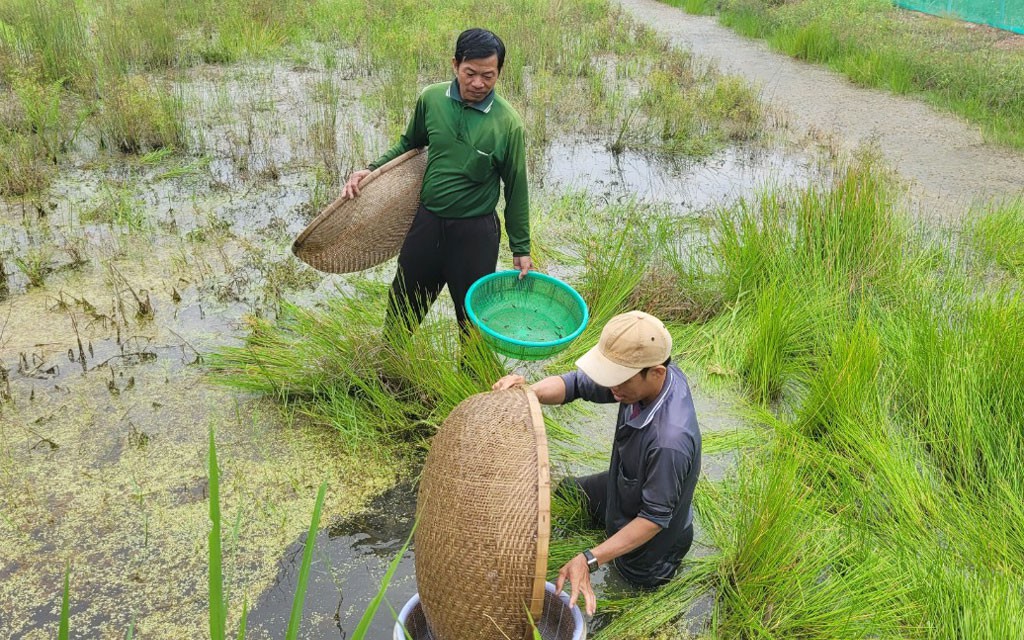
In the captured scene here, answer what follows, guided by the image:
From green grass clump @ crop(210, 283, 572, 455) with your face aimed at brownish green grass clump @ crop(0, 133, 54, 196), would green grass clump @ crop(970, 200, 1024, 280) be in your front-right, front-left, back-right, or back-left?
back-right

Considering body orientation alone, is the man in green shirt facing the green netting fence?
no

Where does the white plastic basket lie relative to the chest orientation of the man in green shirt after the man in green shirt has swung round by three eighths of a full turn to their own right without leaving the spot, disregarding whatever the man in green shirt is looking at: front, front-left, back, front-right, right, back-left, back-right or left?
back-left

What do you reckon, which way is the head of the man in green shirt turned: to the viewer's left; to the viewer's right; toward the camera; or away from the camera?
toward the camera

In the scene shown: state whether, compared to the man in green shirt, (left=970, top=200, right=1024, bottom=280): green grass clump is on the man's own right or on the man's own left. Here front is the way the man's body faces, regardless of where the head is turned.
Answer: on the man's own left

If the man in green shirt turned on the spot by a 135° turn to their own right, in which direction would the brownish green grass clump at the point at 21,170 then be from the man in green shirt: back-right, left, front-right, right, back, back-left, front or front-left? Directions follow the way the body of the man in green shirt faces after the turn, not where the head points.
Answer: front

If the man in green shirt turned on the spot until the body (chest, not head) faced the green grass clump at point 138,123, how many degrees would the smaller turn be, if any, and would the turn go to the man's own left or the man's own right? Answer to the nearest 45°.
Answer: approximately 135° to the man's own right

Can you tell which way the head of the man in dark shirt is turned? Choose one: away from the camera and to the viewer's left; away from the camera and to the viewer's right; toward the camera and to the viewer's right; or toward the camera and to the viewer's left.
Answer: toward the camera and to the viewer's left

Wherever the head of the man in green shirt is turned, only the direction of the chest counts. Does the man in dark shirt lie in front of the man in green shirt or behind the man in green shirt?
in front

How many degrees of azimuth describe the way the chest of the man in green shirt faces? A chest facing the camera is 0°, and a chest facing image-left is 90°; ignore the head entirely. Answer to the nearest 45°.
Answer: approximately 0°
